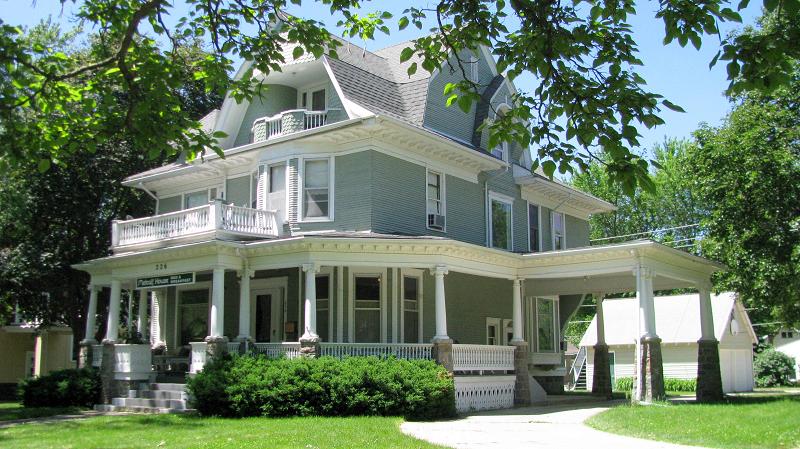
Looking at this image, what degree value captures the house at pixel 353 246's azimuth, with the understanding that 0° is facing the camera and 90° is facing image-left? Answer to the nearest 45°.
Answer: approximately 45°

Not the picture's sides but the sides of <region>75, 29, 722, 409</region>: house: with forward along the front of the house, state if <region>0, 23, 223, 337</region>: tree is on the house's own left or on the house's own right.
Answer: on the house's own right

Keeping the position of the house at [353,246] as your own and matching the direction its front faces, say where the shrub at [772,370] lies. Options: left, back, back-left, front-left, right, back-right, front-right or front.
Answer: back

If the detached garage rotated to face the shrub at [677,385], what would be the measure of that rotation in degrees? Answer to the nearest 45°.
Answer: approximately 45° to its right

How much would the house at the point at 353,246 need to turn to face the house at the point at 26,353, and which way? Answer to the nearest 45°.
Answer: approximately 90° to its right

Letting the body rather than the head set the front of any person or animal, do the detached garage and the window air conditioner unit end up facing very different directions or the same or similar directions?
very different directions

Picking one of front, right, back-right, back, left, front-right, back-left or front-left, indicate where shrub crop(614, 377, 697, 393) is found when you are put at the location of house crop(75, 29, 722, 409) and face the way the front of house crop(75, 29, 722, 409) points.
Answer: back

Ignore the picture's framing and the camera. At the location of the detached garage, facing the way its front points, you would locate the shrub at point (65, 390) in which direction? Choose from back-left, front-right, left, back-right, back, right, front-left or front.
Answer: right

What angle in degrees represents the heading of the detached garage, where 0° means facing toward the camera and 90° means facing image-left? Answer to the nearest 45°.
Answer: approximately 315°

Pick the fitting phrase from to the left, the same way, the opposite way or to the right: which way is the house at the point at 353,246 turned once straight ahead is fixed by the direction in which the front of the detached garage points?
to the right

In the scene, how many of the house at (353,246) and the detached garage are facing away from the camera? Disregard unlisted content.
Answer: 0
